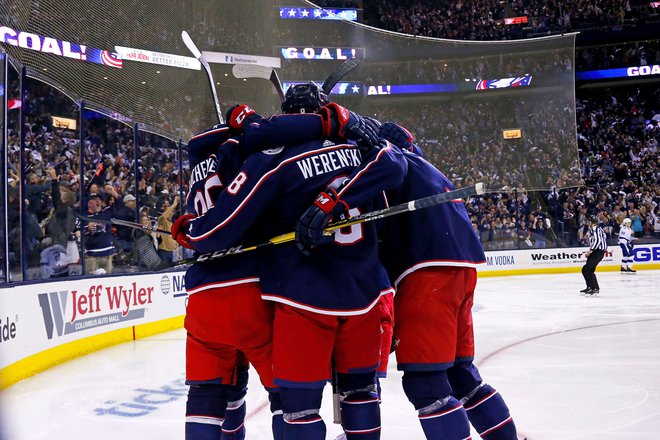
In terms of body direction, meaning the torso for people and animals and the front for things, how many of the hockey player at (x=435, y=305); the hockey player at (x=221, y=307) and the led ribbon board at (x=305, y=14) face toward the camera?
1

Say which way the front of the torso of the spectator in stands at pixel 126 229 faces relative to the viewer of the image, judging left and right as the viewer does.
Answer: facing the viewer and to the right of the viewer

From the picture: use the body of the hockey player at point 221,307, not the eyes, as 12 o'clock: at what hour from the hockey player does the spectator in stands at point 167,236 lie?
The spectator in stands is roughly at 10 o'clock from the hockey player.

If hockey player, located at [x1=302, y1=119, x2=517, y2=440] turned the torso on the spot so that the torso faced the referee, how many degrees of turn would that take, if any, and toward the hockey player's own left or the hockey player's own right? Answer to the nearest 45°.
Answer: approximately 90° to the hockey player's own right

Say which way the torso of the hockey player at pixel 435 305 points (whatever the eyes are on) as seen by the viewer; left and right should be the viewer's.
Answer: facing to the left of the viewer

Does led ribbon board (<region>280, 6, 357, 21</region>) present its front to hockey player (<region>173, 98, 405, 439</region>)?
yes

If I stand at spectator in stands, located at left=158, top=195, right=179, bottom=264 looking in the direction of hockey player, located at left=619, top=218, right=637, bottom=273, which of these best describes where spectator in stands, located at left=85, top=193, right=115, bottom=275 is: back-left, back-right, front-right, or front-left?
back-right

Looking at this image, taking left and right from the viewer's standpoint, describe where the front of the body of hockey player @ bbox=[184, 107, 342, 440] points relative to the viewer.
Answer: facing away from the viewer and to the right of the viewer

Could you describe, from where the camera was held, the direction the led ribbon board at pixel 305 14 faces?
facing the viewer

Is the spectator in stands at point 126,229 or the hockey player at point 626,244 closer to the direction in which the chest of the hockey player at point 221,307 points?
the hockey player
